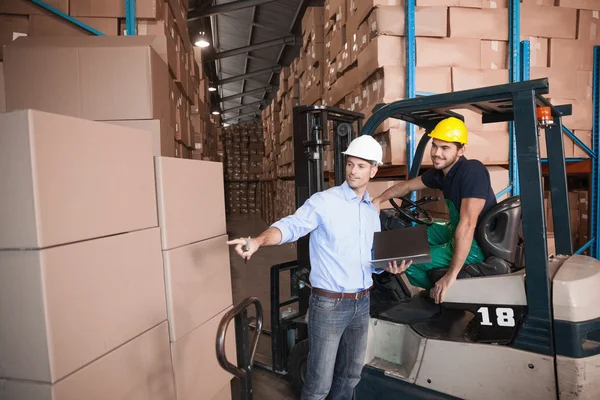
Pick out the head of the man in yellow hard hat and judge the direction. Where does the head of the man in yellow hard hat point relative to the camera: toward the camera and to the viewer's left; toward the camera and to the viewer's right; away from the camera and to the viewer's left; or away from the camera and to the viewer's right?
toward the camera and to the viewer's left

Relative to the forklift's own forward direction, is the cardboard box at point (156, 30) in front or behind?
in front

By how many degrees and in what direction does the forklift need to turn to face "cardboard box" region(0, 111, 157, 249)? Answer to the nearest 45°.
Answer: approximately 90° to its left

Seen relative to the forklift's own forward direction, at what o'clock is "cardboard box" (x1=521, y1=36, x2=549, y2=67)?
The cardboard box is roughly at 2 o'clock from the forklift.

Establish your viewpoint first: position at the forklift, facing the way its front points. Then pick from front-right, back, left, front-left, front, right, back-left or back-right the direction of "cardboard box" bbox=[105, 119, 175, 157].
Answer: front-left

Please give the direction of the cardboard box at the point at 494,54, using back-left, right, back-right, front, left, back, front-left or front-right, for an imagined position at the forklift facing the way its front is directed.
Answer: front-right

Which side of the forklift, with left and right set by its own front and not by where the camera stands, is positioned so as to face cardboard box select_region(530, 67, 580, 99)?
right

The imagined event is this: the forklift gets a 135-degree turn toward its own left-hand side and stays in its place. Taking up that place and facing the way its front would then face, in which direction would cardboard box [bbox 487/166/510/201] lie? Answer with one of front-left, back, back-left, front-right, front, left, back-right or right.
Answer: back

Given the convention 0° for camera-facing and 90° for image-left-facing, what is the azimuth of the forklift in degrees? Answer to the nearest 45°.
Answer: approximately 135°

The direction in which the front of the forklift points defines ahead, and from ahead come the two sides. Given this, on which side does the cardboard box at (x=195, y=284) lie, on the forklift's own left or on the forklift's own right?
on the forklift's own left

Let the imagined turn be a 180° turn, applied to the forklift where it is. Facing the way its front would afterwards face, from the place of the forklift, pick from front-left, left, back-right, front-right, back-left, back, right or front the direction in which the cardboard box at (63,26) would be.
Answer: back-right

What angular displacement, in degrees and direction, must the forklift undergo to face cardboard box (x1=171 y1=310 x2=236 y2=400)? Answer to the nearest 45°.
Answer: approximately 45° to its left

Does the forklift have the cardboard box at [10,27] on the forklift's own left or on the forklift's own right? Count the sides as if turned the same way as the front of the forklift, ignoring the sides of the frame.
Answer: on the forklift's own left
